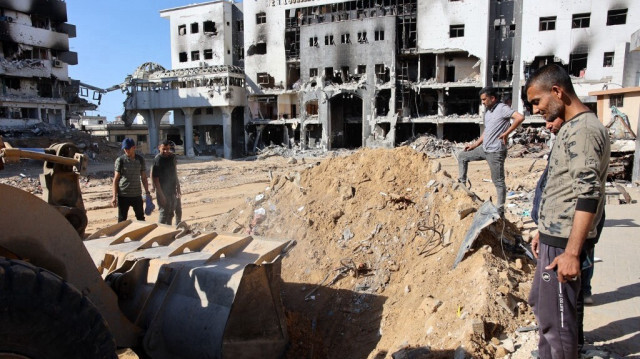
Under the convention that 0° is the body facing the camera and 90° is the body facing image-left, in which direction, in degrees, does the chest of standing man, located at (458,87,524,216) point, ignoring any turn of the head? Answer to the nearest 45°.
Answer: approximately 45°

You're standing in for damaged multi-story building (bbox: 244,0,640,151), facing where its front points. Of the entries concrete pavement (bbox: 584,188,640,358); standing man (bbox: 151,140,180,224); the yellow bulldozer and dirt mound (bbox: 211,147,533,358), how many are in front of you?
4

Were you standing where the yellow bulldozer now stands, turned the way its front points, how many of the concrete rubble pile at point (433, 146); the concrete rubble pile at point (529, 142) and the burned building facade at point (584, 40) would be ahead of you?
3

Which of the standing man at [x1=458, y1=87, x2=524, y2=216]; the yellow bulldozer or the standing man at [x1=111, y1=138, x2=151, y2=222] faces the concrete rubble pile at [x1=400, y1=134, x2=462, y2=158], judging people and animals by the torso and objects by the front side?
the yellow bulldozer

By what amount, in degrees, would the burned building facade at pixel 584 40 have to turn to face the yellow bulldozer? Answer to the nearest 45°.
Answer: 0° — it already faces it

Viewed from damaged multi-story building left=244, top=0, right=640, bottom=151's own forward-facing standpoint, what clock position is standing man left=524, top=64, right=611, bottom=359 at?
The standing man is roughly at 12 o'clock from the damaged multi-story building.

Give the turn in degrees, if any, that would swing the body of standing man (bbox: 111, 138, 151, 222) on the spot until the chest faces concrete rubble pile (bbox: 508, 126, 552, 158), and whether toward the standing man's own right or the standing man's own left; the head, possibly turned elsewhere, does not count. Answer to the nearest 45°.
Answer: approximately 135° to the standing man's own left

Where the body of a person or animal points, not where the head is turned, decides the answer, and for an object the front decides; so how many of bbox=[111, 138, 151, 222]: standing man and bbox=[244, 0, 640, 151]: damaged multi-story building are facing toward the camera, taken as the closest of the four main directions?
2

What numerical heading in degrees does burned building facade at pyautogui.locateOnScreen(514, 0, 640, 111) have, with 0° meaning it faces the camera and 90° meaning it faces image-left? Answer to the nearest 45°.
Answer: approximately 0°

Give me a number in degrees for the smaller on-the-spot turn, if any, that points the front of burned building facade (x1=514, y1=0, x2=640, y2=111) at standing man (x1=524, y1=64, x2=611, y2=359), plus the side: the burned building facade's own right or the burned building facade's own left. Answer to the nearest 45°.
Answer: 0° — it already faces them

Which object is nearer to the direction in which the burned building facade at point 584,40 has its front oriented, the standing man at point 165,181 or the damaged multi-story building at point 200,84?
the standing man

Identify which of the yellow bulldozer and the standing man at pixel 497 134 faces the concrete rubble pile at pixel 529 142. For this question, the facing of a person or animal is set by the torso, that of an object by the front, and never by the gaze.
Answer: the yellow bulldozer
